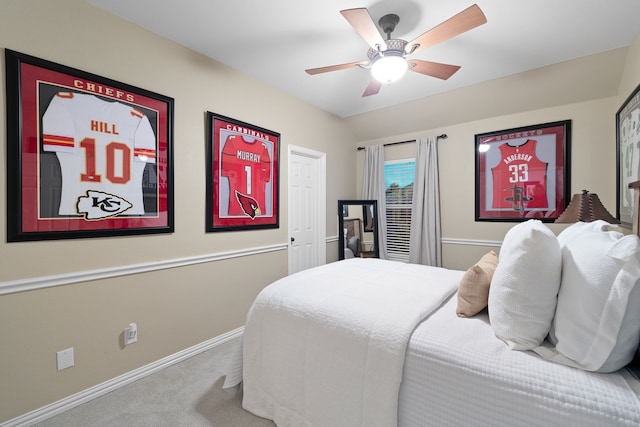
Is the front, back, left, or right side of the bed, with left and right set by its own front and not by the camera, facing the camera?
left

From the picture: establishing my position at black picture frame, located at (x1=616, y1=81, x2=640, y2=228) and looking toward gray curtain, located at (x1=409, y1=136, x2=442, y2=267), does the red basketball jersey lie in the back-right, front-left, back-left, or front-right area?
front-right

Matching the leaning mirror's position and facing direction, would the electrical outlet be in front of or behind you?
in front

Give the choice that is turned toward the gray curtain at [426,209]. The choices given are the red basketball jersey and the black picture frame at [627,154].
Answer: the black picture frame

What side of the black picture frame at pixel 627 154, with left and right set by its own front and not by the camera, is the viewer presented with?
left

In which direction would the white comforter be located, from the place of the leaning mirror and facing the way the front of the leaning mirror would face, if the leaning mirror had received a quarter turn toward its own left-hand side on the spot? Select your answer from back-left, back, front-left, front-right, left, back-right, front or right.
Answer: right

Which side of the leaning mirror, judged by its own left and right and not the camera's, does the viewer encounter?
front

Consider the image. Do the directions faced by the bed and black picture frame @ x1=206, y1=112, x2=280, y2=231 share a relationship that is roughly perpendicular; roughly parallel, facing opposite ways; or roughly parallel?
roughly parallel, facing opposite ways

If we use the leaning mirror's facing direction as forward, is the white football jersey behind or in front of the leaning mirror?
in front

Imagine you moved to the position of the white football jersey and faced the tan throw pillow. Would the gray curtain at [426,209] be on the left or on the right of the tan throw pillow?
left

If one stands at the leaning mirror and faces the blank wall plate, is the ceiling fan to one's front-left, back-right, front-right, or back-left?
front-left

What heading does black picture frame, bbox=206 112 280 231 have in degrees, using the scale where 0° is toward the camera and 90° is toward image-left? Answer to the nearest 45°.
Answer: approximately 315°

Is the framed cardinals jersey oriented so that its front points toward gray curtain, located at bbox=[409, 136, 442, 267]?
no

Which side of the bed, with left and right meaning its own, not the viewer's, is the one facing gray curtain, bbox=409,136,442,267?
right

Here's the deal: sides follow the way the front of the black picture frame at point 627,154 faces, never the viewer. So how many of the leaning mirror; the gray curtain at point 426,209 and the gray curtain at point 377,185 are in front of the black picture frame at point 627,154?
3
